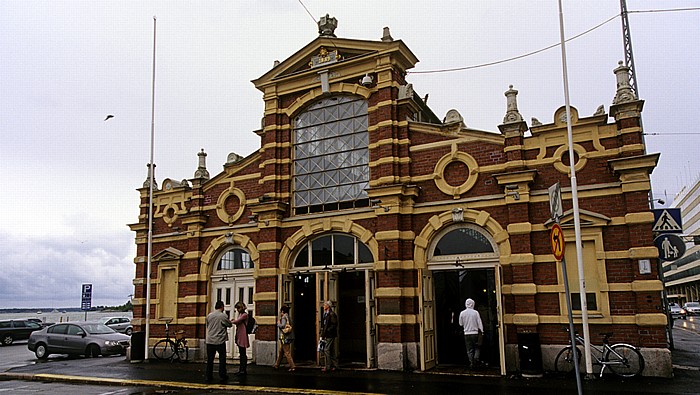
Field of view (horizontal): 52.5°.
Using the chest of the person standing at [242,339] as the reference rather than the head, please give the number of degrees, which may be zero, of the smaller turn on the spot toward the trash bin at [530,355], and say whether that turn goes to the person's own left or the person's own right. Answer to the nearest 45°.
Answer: approximately 135° to the person's own left

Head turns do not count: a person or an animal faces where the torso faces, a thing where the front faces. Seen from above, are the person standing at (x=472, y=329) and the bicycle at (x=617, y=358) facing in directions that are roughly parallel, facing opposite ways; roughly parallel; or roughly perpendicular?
roughly perpendicular

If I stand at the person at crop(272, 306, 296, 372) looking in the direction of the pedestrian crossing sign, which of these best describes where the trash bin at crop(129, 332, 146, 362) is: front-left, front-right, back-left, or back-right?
back-left

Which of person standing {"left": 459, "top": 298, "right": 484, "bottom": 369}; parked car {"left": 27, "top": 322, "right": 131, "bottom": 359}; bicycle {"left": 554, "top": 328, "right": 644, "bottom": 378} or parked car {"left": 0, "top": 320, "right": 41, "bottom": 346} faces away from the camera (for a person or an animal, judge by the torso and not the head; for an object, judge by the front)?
the person standing

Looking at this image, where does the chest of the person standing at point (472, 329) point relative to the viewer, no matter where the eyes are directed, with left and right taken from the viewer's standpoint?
facing away from the viewer

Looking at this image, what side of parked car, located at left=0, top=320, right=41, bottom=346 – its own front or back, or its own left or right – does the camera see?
right

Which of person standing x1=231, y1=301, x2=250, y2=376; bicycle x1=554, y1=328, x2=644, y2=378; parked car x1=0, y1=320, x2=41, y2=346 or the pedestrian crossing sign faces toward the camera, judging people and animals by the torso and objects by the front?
the pedestrian crossing sign

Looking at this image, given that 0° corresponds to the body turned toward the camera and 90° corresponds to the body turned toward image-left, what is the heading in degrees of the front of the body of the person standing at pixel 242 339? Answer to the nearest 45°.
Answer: approximately 90°

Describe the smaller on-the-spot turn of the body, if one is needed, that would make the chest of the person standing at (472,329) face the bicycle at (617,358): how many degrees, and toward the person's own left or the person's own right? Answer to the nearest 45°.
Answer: approximately 90° to the person's own right

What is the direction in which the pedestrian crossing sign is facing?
toward the camera
